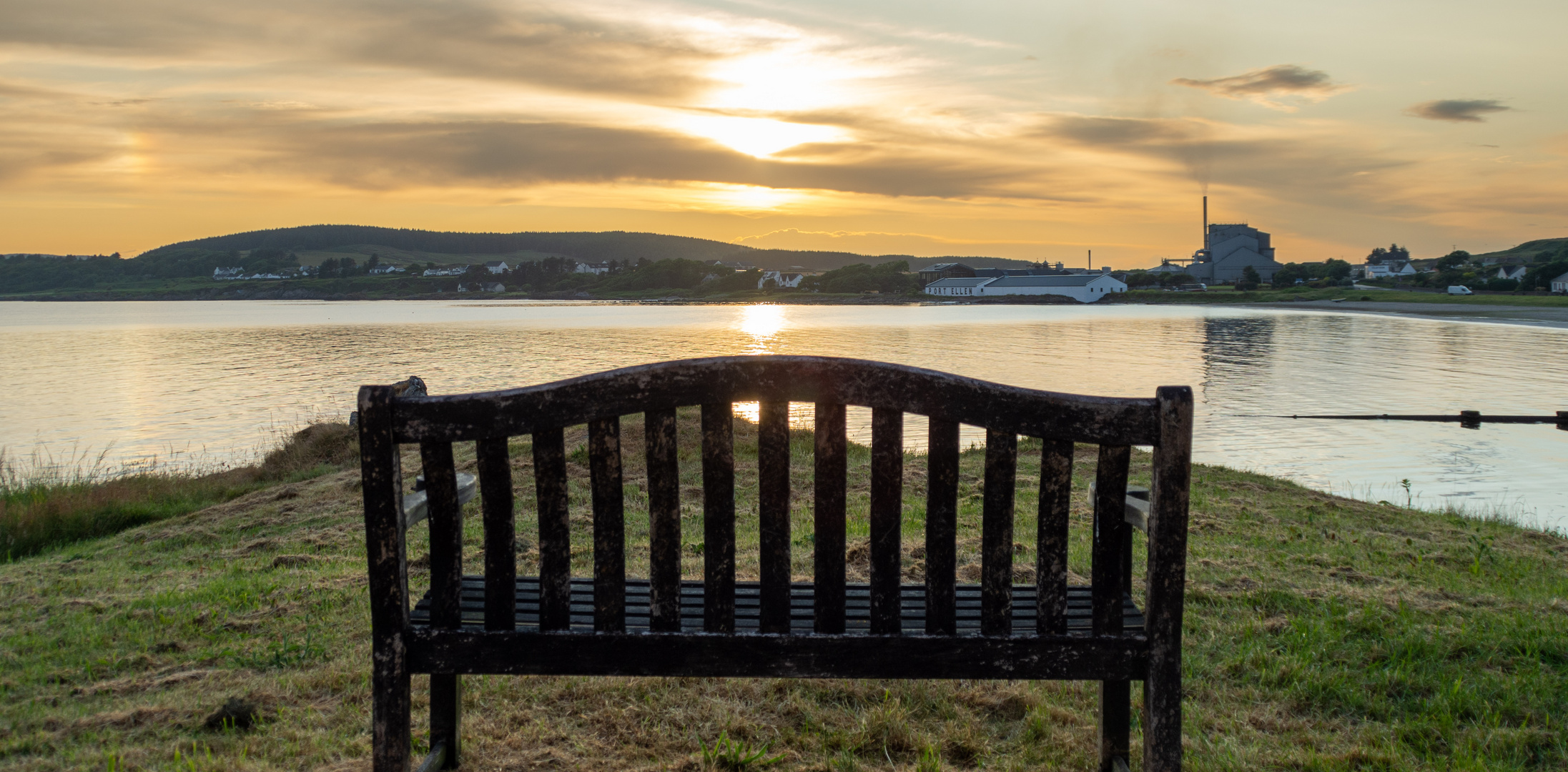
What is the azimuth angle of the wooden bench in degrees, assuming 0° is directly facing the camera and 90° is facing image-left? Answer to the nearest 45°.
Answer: approximately 180°
